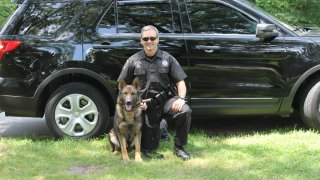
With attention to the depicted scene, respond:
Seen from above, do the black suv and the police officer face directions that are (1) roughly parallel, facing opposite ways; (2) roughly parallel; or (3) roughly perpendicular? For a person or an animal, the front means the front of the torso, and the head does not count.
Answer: roughly perpendicular

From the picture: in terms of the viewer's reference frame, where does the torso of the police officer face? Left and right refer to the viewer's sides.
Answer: facing the viewer

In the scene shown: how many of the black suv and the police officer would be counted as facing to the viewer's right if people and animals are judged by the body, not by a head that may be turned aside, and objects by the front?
1

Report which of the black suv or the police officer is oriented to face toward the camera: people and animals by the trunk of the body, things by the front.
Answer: the police officer

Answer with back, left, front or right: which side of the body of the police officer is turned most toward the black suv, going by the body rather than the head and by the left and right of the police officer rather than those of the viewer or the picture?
back

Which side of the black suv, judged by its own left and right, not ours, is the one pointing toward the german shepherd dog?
right

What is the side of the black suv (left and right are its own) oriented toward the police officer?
right

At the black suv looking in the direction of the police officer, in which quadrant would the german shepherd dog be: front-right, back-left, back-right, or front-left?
front-right

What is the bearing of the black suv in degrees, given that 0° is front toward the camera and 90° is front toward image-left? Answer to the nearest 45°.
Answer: approximately 270°

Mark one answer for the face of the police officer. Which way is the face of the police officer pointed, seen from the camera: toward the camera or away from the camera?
toward the camera
